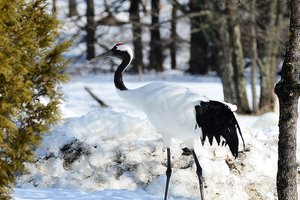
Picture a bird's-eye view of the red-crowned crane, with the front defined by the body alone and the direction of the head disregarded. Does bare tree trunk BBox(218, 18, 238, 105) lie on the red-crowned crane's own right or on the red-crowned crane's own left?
on the red-crowned crane's own right

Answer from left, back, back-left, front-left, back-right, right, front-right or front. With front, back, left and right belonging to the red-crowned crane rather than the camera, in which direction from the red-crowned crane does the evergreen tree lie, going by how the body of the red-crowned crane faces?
front-left

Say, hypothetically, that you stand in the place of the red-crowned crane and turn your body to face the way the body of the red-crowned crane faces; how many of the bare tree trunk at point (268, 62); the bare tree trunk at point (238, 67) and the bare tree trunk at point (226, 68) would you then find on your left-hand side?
0

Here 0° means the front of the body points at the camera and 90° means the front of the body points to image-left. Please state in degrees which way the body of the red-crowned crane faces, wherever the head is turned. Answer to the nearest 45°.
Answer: approximately 90°

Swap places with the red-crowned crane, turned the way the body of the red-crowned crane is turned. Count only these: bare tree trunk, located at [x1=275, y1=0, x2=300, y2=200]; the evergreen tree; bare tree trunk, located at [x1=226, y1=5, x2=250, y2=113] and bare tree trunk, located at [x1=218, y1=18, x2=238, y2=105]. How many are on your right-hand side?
2

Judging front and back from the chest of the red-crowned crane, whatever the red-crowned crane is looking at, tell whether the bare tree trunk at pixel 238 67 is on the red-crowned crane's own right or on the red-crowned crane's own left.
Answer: on the red-crowned crane's own right

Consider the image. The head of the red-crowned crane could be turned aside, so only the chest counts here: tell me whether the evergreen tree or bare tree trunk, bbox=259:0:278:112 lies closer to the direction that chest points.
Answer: the evergreen tree
